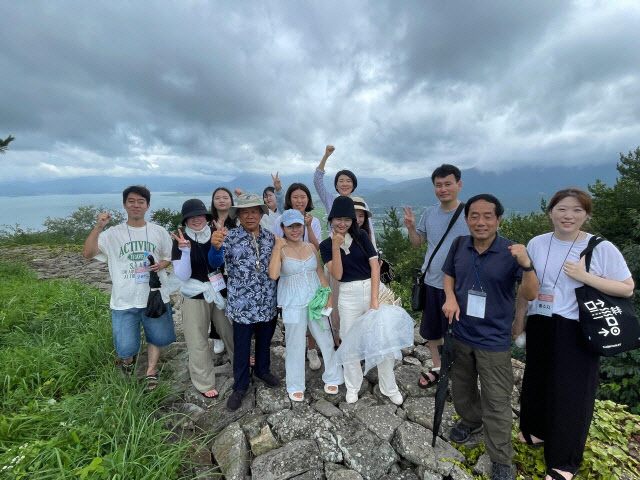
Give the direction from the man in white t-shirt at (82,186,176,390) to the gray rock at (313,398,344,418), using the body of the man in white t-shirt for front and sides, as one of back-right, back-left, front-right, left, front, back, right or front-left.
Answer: front-left

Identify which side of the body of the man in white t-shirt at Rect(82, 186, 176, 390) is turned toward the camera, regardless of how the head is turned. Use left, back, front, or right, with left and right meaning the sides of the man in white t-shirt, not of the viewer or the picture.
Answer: front

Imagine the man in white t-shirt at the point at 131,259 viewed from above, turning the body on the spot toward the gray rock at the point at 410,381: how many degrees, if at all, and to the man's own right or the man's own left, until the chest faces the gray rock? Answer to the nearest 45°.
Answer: approximately 45° to the man's own left

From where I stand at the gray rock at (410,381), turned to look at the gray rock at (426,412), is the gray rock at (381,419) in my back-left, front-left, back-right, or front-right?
front-right

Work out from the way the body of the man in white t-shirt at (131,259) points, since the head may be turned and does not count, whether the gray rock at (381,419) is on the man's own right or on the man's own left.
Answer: on the man's own left

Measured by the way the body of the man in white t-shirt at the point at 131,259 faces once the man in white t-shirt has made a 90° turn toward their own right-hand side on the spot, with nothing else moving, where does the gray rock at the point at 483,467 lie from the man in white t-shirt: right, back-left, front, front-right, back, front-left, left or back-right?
back-left

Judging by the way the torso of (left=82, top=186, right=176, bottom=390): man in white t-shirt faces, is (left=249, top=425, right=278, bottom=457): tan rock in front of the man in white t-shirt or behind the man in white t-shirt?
in front

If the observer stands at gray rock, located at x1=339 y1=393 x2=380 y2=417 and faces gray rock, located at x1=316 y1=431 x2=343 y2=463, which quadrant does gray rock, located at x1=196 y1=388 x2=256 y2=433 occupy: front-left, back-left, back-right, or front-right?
front-right
